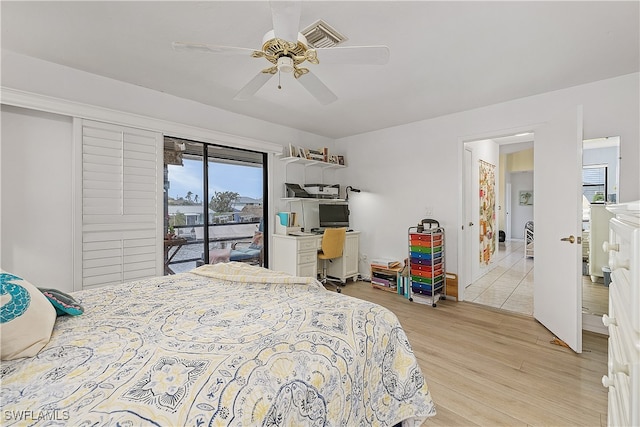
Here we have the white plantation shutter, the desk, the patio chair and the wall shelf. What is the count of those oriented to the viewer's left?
1

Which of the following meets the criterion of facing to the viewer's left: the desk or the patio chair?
the patio chair

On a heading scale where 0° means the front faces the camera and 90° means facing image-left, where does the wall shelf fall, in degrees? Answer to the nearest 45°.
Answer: approximately 315°

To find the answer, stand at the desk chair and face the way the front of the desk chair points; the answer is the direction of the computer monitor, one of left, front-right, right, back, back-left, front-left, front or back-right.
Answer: front-right

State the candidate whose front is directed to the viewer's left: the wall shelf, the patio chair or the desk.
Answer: the patio chair

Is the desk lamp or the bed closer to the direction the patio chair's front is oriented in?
the bed

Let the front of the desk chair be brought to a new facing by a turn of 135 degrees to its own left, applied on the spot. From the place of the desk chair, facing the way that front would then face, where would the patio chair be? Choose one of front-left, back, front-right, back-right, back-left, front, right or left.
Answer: right

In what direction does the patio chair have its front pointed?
to the viewer's left

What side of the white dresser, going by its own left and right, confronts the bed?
front

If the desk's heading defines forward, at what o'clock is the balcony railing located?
The balcony railing is roughly at 4 o'clock from the desk.

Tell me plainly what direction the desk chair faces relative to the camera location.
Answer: facing away from the viewer and to the left of the viewer

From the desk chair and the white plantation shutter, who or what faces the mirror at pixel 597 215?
the white plantation shutter

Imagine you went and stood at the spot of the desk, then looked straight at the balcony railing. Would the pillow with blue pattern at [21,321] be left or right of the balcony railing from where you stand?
left

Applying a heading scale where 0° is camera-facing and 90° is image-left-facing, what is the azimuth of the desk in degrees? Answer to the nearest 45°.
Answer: approximately 315°

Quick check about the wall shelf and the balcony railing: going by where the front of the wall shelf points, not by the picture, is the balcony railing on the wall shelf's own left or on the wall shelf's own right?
on the wall shelf's own right

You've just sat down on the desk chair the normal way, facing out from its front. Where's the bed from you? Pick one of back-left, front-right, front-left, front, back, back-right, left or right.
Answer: back-left
